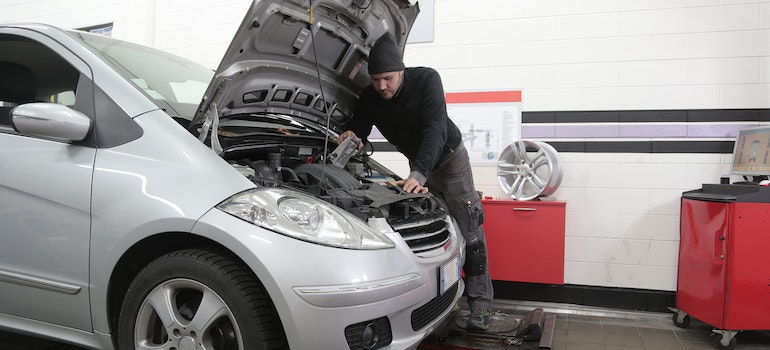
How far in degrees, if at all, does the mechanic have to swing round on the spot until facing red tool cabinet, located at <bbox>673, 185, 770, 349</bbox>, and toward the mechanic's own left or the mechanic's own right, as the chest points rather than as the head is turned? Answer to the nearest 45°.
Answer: approximately 135° to the mechanic's own left

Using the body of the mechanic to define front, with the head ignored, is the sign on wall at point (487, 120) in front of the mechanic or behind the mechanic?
behind

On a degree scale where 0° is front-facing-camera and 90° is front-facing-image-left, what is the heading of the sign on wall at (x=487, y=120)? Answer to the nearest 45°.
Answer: approximately 0°

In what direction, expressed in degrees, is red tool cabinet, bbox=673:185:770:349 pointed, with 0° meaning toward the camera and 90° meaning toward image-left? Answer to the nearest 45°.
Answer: approximately 45°

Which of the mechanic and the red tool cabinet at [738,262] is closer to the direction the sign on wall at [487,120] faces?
the mechanic

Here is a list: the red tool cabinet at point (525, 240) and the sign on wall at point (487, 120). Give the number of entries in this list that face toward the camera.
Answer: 2

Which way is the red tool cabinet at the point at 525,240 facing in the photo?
toward the camera

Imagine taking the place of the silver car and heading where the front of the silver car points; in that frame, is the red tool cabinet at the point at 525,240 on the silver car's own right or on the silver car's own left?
on the silver car's own left

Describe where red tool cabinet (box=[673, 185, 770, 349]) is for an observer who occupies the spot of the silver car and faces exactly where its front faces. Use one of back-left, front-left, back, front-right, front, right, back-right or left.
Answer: front-left

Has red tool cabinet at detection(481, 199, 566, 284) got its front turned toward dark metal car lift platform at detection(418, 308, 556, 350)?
yes

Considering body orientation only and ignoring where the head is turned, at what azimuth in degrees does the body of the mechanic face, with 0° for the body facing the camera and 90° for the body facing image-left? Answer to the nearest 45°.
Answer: approximately 45°

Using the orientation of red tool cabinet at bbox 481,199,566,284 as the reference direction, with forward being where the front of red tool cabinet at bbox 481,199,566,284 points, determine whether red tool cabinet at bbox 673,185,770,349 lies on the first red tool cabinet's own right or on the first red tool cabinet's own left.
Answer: on the first red tool cabinet's own left

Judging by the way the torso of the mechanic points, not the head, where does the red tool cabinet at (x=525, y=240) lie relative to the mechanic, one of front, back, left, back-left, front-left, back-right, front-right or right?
back
